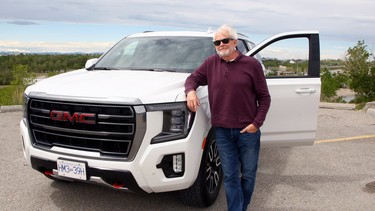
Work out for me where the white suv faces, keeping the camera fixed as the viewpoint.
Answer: facing the viewer and to the left of the viewer
